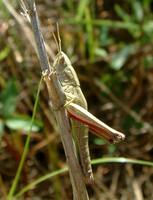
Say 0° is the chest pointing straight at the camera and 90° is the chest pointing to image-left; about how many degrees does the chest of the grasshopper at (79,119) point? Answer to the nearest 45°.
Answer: approximately 90°
